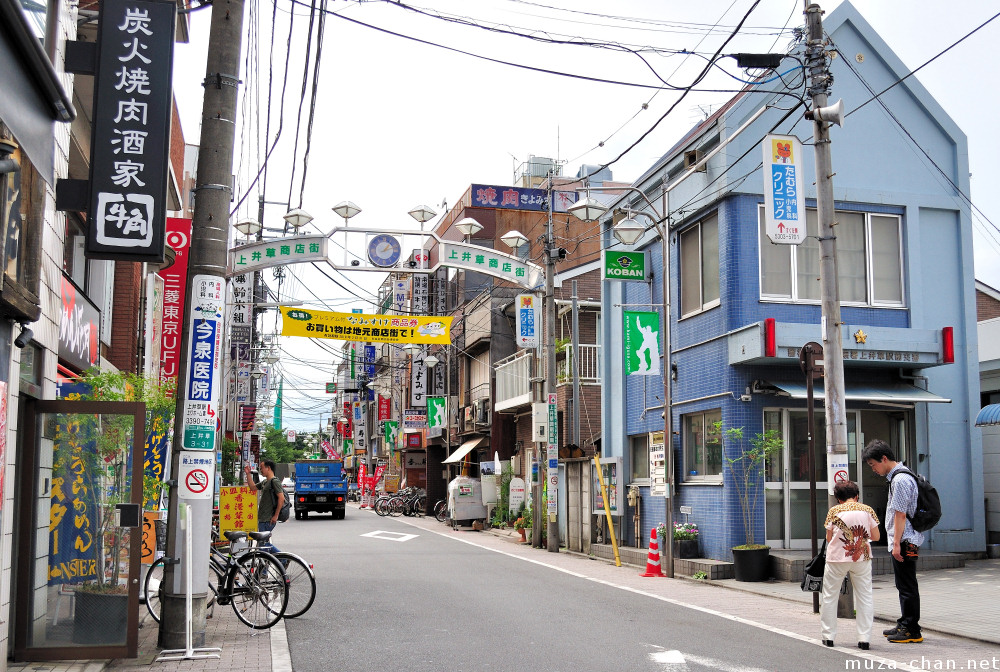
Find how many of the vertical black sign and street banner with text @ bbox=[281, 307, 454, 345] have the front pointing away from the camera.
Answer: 0

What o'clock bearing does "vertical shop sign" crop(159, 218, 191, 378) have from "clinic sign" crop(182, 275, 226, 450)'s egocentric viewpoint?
The vertical shop sign is roughly at 6 o'clock from the clinic sign.

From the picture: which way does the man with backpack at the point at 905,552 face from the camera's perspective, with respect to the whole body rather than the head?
to the viewer's left

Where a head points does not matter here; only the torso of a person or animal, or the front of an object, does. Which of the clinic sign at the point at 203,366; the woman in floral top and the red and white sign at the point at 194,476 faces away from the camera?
the woman in floral top

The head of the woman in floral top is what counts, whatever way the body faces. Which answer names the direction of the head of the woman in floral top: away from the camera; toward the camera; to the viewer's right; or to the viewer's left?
away from the camera

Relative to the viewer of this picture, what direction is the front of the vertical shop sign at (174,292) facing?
facing the viewer

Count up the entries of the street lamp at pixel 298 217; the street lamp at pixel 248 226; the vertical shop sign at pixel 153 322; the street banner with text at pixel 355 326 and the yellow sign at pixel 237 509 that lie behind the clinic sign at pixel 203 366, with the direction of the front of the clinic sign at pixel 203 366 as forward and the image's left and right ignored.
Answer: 5

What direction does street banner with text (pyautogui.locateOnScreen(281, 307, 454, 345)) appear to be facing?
toward the camera

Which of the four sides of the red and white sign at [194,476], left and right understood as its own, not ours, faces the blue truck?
back

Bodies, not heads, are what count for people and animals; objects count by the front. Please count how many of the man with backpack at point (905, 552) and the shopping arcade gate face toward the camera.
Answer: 1

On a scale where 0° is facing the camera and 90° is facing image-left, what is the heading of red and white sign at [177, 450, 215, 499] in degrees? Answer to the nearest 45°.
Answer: approximately 0°

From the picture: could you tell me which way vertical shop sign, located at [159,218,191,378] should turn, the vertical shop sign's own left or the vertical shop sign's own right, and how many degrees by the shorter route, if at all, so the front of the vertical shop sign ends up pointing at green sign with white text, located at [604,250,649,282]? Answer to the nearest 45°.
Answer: approximately 90° to the vertical shop sign's own left
